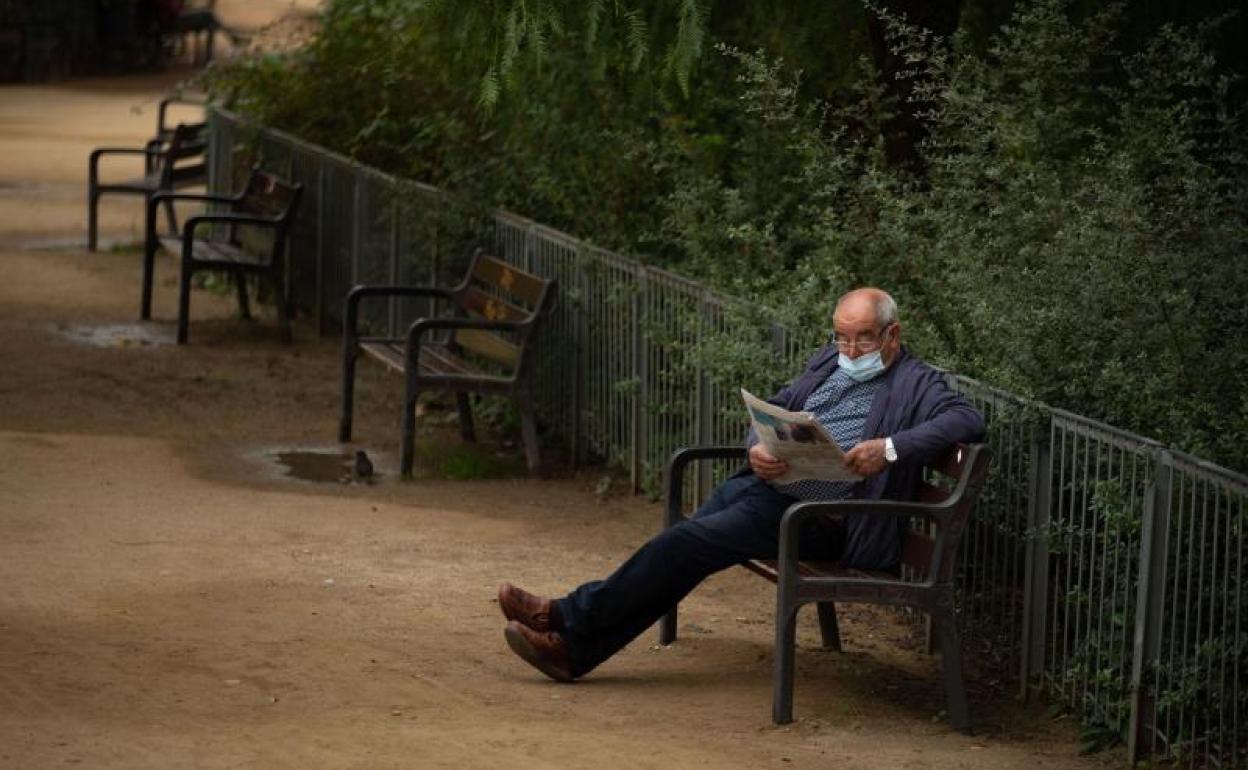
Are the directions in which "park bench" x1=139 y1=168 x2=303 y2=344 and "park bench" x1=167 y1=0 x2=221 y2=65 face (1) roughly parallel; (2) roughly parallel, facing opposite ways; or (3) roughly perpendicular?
roughly parallel

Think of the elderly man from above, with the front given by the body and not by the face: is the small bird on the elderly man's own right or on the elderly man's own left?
on the elderly man's own right

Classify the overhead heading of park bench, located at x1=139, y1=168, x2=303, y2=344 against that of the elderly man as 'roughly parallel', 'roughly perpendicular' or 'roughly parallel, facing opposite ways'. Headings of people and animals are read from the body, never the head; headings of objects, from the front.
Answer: roughly parallel

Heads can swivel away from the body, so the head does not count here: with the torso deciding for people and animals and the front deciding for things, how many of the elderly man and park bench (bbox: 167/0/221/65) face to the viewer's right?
0

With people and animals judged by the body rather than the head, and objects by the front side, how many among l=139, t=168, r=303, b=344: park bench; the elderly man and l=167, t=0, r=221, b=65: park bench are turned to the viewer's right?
0

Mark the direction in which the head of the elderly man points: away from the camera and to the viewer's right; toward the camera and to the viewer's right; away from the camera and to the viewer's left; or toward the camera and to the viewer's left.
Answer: toward the camera and to the viewer's left

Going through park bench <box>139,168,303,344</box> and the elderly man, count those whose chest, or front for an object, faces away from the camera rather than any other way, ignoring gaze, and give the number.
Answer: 0

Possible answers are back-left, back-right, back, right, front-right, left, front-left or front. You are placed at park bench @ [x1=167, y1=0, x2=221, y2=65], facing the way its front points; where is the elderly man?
front-left

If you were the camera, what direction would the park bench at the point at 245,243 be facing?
facing the viewer and to the left of the viewer

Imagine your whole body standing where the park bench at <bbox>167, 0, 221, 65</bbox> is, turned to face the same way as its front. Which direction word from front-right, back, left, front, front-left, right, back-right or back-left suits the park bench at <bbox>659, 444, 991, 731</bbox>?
front-left

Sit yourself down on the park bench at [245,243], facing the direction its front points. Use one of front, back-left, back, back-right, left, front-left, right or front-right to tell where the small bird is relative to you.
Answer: front-left

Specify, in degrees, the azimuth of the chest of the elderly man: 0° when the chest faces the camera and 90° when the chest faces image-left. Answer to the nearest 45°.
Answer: approximately 45°

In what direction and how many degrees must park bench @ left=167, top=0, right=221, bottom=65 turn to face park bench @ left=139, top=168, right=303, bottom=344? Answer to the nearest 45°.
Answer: approximately 45° to its left

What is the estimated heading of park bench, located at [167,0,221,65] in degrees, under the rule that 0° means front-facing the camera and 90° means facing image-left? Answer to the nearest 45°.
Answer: approximately 45°
